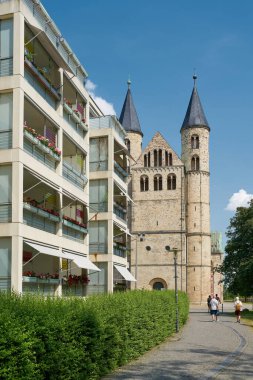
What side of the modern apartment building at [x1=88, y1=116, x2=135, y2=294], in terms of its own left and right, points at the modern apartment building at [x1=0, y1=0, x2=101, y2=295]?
right

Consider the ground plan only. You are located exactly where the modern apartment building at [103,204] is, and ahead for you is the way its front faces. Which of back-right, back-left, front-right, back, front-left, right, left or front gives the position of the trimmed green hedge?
right

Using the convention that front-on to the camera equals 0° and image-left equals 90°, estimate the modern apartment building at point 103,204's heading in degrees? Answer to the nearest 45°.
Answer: approximately 270°
